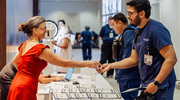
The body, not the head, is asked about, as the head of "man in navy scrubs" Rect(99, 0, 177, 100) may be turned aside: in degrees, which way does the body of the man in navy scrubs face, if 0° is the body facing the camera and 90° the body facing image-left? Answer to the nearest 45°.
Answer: approximately 45°

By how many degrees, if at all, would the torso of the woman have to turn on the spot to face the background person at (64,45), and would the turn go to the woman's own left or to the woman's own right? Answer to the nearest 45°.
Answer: approximately 45° to the woman's own left

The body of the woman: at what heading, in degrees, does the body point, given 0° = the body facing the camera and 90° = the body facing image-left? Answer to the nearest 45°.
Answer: approximately 225°

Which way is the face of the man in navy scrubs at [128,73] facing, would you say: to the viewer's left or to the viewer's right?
to the viewer's left

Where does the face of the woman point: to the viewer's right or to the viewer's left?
to the viewer's right

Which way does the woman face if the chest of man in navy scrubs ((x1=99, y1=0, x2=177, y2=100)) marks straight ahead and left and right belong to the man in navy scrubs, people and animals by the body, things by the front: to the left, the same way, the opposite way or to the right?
the opposite way

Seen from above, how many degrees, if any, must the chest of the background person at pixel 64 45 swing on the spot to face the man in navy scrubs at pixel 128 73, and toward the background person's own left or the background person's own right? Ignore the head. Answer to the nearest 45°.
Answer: approximately 90° to the background person's own left

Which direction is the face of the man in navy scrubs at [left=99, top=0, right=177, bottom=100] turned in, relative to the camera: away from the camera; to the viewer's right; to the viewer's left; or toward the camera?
to the viewer's left
